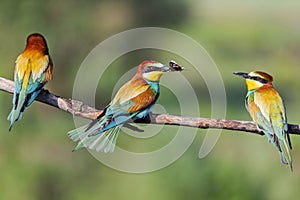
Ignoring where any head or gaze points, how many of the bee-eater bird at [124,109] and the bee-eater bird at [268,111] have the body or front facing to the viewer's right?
1

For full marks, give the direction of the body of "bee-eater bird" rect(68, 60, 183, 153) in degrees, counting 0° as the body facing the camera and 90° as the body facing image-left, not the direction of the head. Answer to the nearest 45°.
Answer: approximately 270°

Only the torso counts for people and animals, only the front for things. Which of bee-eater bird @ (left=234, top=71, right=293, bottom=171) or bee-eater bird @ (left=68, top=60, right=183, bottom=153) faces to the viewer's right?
bee-eater bird @ (left=68, top=60, right=183, bottom=153)
